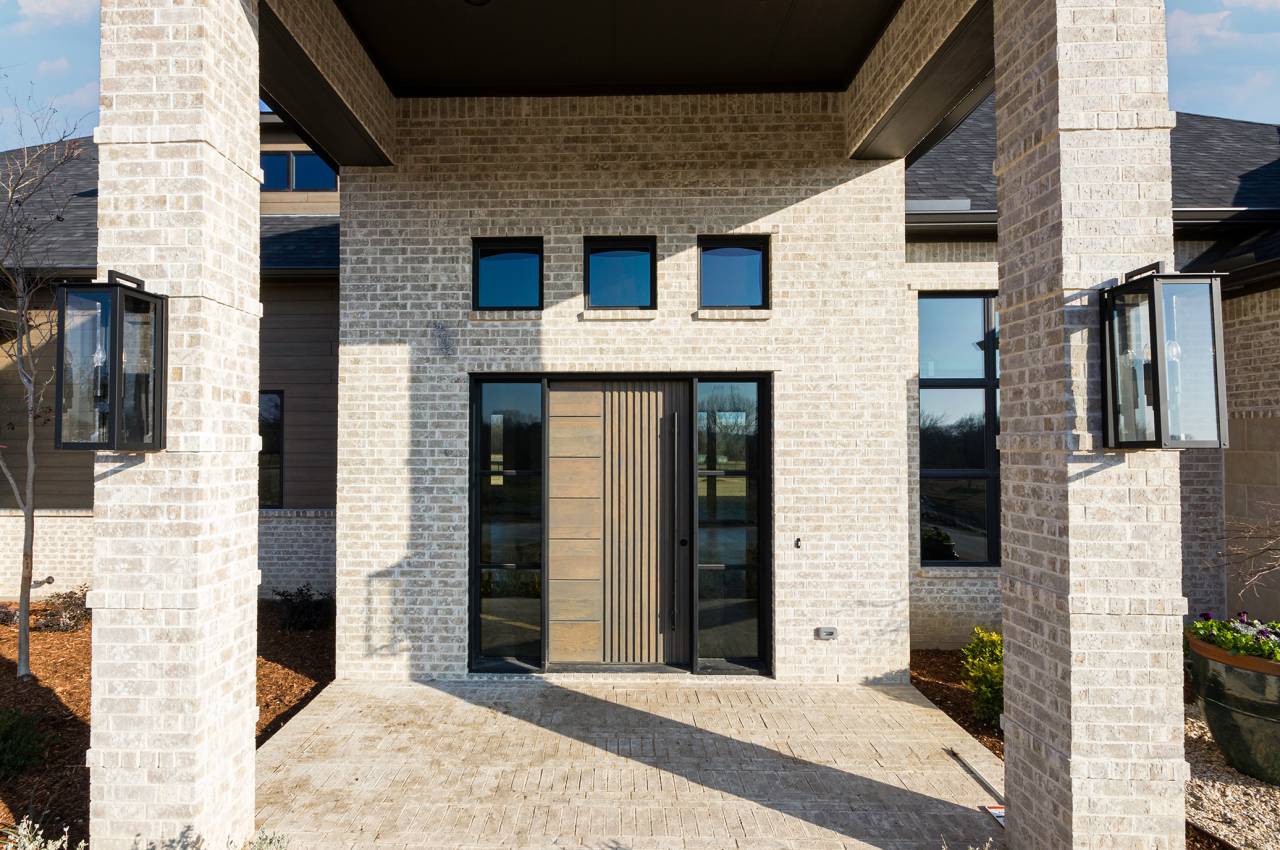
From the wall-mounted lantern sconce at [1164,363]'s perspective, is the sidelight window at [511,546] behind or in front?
behind

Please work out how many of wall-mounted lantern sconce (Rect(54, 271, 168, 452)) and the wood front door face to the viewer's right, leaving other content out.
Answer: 0

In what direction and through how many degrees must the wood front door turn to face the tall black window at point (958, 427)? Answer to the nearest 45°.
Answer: approximately 90° to its left

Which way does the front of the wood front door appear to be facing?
toward the camera

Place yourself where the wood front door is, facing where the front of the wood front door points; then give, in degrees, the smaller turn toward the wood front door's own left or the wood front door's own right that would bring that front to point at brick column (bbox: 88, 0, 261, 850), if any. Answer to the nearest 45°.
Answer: approximately 45° to the wood front door's own right

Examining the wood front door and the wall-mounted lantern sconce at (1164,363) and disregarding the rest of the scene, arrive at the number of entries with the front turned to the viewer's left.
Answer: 0

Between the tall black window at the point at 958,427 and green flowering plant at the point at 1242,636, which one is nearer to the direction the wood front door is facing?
the green flowering plant

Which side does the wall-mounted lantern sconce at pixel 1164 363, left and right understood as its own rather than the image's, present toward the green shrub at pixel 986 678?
back

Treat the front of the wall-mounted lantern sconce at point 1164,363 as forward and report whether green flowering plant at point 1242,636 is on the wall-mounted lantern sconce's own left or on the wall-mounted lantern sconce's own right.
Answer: on the wall-mounted lantern sconce's own left

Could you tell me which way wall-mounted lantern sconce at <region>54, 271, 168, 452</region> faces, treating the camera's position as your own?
facing the viewer and to the left of the viewer
